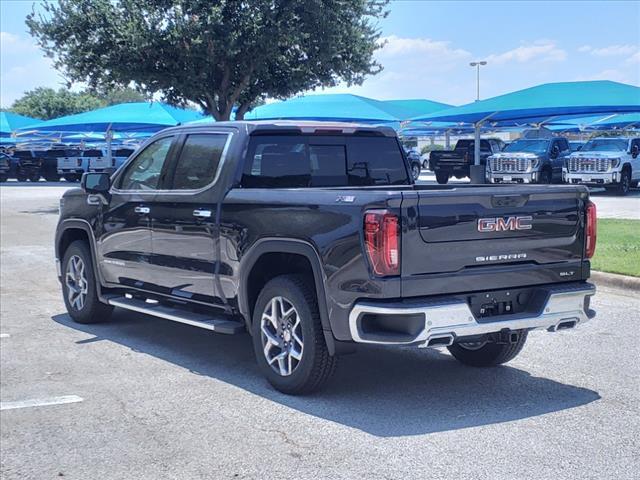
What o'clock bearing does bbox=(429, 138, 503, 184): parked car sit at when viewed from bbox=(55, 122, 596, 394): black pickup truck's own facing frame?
The parked car is roughly at 2 o'clock from the black pickup truck.

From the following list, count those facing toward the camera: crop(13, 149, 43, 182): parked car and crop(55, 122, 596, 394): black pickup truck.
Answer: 1

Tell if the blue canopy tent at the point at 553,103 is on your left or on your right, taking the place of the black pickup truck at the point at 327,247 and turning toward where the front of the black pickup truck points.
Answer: on your right

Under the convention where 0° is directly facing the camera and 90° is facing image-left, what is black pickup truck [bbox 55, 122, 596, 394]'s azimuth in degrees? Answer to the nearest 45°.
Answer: approximately 135°

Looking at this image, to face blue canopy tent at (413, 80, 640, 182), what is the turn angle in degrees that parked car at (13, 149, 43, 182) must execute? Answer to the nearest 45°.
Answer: approximately 45° to its left

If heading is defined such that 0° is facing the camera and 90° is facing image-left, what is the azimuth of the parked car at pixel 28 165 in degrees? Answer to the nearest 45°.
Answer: approximately 0°

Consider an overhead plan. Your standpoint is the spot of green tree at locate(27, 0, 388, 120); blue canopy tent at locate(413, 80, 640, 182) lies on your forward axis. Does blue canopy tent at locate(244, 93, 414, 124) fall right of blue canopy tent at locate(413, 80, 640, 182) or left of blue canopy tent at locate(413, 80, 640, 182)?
left

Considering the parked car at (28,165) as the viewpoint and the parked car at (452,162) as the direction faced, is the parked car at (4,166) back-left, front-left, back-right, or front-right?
back-right
